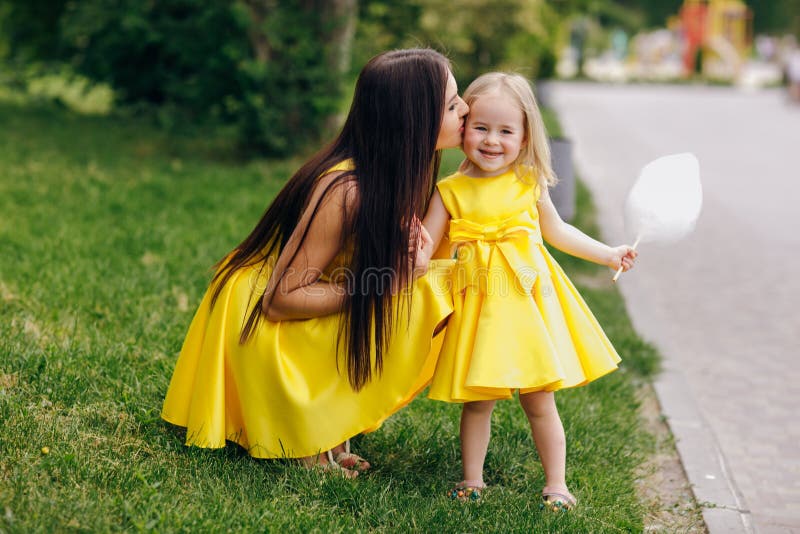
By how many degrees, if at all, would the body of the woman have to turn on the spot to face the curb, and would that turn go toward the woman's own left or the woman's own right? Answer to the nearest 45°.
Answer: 0° — they already face it

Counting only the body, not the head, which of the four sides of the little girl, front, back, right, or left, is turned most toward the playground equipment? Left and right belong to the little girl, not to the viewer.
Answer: back

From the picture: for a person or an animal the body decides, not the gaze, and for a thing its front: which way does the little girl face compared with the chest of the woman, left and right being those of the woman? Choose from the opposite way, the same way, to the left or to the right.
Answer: to the right

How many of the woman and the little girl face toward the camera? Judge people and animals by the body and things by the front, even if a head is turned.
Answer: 1

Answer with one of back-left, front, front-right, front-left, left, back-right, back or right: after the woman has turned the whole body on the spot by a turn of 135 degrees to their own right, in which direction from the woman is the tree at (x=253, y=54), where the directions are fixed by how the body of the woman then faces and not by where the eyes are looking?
back-right

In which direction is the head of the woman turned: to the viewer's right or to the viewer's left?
to the viewer's right

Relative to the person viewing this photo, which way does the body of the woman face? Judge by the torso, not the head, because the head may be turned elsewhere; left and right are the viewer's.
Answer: facing to the right of the viewer

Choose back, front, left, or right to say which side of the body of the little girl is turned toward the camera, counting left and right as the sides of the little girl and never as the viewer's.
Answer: front
